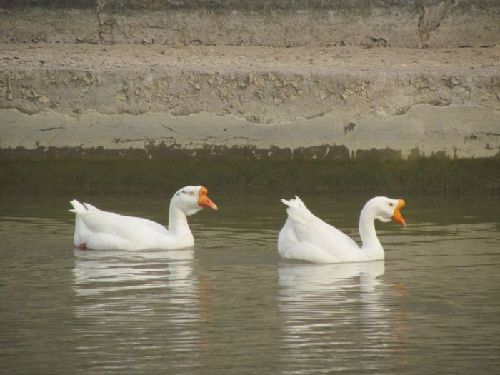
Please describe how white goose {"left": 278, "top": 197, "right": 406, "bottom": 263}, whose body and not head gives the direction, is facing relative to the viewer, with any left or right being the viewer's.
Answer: facing to the right of the viewer

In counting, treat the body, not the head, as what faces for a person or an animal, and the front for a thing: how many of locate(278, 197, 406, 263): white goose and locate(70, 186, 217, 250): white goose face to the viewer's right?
2

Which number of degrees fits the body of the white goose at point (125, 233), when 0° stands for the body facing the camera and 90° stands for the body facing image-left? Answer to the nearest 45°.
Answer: approximately 270°

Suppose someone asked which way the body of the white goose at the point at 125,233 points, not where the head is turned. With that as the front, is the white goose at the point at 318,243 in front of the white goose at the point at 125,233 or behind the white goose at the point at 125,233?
in front

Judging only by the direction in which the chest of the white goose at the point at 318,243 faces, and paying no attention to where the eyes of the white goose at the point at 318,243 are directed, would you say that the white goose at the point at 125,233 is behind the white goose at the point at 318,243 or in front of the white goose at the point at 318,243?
behind
